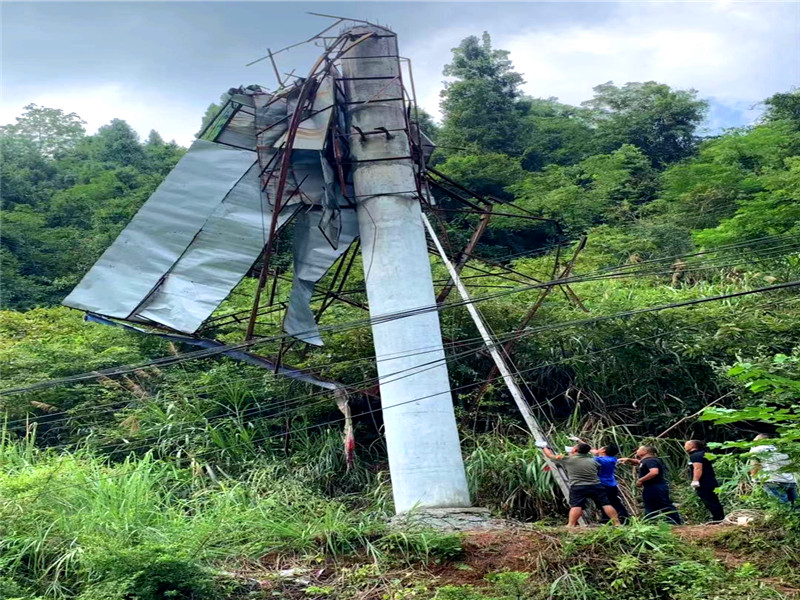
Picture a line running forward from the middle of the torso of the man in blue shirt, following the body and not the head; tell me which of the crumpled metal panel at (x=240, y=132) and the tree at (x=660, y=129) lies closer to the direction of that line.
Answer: the crumpled metal panel

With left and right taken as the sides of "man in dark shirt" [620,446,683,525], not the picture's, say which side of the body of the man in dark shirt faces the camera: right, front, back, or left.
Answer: left

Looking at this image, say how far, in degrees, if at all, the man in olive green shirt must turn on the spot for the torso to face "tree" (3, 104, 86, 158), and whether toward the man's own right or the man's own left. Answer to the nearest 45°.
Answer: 0° — they already face it

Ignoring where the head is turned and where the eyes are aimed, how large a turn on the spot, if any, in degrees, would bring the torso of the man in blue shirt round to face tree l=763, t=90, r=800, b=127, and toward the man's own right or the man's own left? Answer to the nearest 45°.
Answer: approximately 90° to the man's own right

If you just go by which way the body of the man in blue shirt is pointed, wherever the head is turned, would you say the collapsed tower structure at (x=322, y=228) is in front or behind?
in front

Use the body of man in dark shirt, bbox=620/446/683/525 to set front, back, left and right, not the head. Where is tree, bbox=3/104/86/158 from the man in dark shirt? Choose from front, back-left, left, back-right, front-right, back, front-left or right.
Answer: front-right

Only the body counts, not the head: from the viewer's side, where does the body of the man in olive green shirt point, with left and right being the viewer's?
facing away from the viewer and to the left of the viewer

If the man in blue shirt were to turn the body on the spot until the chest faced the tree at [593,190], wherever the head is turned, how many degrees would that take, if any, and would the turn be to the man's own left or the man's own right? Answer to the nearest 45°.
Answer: approximately 90° to the man's own right

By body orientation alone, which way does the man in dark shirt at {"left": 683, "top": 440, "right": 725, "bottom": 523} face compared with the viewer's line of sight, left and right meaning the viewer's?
facing to the left of the viewer

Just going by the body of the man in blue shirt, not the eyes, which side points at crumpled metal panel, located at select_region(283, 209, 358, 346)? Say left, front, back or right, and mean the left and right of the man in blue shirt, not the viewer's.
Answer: front

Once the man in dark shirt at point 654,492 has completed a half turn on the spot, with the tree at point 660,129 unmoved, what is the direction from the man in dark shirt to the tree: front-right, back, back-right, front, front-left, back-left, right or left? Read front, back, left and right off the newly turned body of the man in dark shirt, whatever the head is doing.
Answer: left

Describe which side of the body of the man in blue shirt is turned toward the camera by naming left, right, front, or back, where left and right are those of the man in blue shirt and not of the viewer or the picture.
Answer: left
